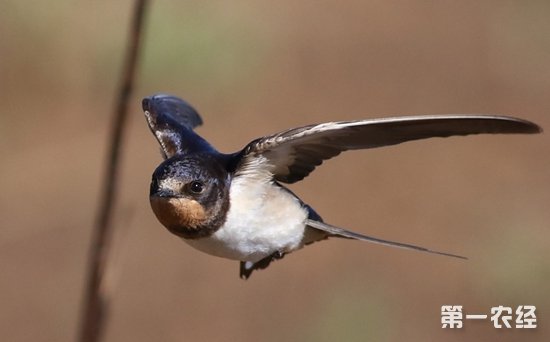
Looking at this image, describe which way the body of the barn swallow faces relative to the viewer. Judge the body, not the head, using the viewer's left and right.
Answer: facing the viewer and to the left of the viewer
